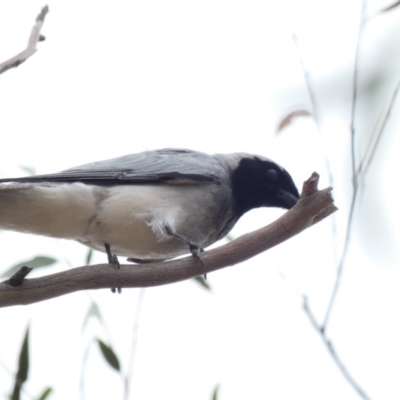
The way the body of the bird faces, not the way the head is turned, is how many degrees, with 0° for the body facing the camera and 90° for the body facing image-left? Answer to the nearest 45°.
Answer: approximately 270°

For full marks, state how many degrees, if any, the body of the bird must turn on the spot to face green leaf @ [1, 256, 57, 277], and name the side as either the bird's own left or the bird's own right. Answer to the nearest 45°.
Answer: approximately 180°

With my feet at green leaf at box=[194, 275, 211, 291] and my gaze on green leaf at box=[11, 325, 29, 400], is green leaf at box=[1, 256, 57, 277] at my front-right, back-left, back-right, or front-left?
front-right
